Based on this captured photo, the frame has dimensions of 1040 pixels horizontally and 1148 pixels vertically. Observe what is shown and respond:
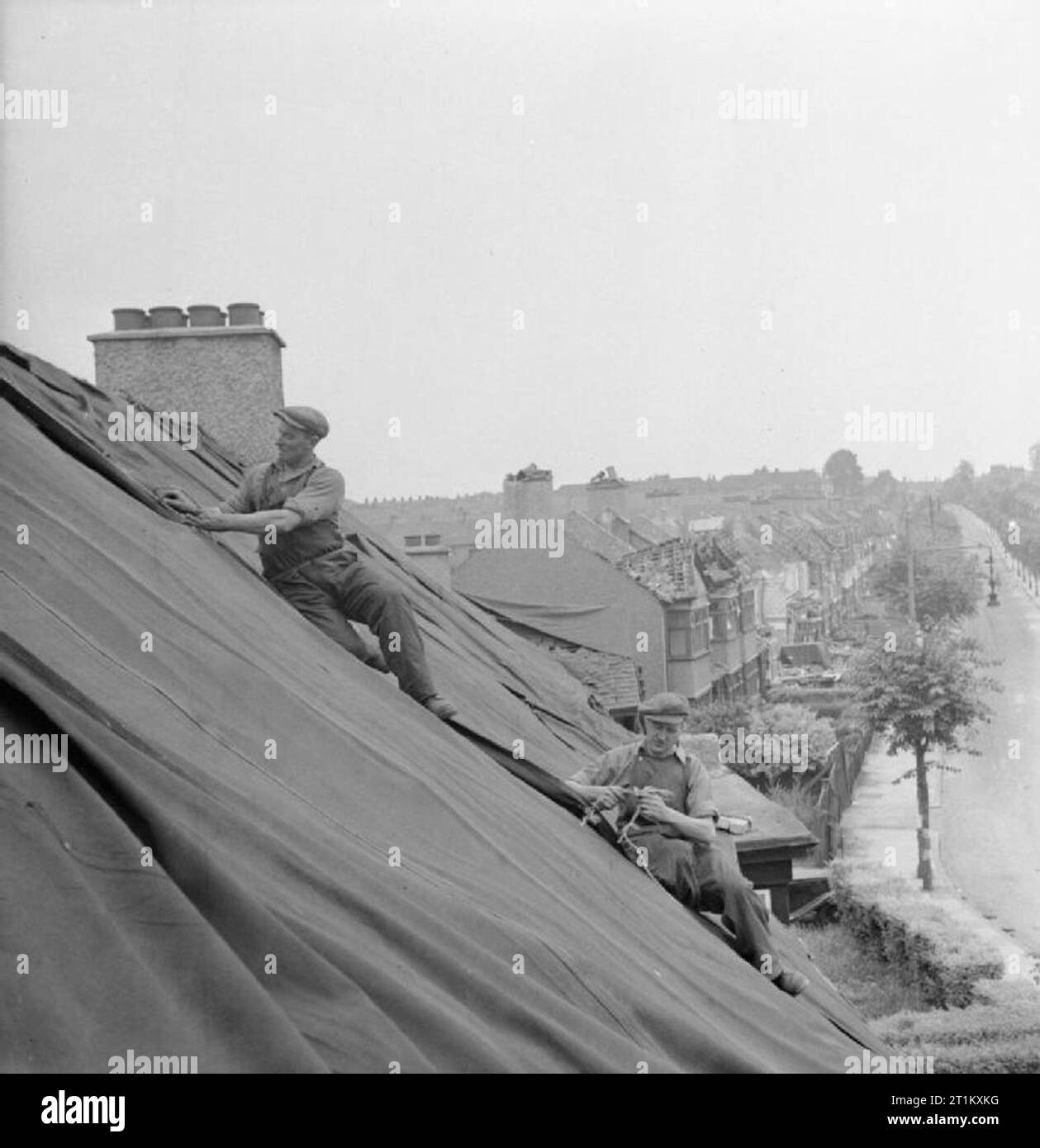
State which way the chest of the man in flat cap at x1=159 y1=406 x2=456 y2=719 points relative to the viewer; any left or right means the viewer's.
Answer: facing the viewer and to the left of the viewer

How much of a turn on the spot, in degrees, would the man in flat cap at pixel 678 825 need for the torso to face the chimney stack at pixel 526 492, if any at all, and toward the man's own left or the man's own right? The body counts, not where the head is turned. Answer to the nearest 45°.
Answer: approximately 180°

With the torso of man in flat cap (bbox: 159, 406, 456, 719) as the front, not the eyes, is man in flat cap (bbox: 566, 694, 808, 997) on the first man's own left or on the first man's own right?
on the first man's own left

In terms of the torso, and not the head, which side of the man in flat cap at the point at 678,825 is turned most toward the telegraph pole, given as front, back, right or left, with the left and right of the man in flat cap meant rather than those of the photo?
back

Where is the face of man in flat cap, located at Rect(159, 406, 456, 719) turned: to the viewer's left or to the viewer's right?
to the viewer's left

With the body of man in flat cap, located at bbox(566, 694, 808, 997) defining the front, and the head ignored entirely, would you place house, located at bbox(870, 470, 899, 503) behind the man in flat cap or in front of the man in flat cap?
behind

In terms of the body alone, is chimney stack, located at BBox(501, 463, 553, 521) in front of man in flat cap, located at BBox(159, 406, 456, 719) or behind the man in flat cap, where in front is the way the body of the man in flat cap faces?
behind

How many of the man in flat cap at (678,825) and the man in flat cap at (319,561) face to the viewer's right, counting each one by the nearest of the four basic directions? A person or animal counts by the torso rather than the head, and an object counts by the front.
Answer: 0

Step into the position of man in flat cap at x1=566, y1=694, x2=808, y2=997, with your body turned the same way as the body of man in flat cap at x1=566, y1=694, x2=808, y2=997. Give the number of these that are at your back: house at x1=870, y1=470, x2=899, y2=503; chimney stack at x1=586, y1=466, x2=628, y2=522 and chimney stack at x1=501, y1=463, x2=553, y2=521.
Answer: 3

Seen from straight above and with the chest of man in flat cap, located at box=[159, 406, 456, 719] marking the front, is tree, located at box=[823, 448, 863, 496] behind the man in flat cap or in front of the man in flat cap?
behind

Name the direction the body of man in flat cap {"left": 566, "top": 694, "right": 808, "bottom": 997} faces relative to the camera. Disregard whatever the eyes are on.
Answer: toward the camera
